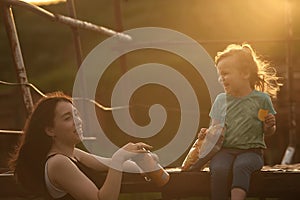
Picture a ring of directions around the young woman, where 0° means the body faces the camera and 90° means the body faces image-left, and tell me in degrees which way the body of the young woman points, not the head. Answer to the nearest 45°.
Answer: approximately 270°

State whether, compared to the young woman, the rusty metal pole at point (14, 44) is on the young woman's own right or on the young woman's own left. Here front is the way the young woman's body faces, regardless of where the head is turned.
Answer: on the young woman's own left
